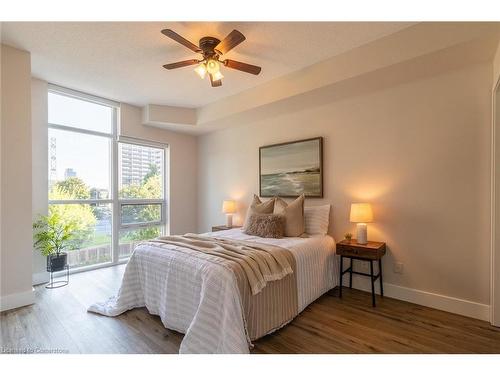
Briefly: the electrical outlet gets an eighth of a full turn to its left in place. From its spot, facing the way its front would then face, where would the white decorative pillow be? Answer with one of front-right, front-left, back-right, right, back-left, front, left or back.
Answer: back-right

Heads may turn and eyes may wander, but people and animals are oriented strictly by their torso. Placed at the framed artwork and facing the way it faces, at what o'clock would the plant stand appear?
The plant stand is roughly at 1 o'clock from the framed artwork.

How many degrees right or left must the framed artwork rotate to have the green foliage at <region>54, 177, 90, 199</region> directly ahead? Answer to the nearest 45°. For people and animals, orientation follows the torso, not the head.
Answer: approximately 45° to its right

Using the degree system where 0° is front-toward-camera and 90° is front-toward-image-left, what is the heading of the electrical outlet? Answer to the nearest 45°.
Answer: approximately 0°

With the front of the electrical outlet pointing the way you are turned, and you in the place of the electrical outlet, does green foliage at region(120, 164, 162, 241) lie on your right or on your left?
on your right

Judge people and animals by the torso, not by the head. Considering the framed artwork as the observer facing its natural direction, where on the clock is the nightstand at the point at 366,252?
The nightstand is roughly at 9 o'clock from the framed artwork.

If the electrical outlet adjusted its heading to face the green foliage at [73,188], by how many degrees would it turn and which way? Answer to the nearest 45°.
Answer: approximately 90° to its right

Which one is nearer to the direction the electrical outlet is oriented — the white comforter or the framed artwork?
the white comforter

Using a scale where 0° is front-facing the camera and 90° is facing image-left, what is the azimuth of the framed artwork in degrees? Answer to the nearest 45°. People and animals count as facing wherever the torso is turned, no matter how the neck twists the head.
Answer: approximately 45°

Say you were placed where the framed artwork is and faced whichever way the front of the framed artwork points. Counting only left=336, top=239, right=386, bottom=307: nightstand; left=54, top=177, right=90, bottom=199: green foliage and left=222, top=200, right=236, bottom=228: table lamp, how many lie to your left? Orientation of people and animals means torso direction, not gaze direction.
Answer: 1
